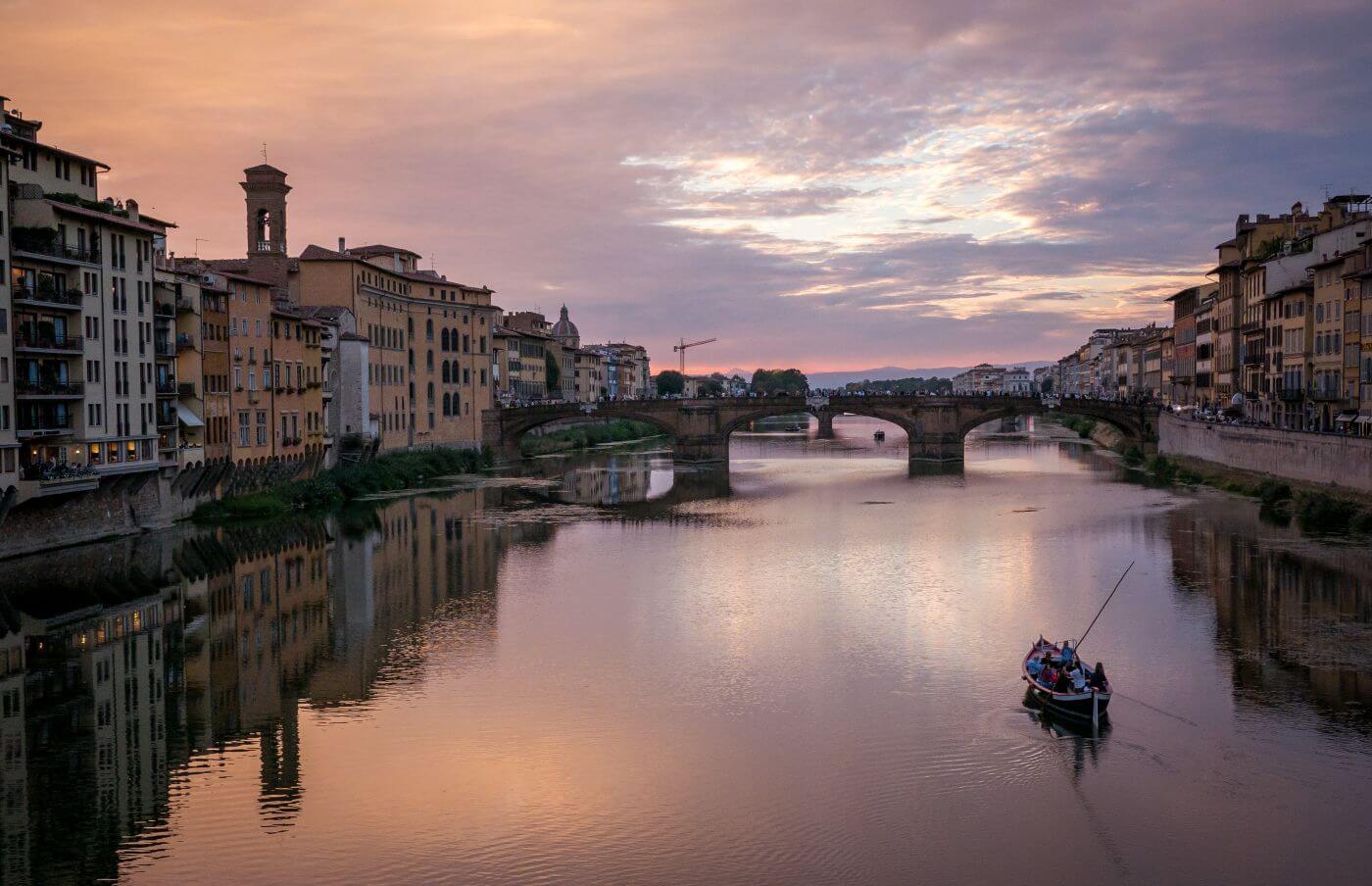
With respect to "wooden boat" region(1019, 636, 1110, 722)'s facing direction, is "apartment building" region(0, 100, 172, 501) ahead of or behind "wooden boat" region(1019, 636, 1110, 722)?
ahead

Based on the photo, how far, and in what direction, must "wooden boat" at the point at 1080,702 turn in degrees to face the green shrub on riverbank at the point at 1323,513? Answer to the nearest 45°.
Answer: approximately 45° to its right

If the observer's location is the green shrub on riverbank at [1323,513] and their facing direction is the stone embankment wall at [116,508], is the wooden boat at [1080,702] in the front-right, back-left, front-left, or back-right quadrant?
front-left

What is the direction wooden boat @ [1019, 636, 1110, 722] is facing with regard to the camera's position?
facing away from the viewer and to the left of the viewer

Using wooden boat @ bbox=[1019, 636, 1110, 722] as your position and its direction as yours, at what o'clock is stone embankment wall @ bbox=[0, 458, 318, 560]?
The stone embankment wall is roughly at 11 o'clock from the wooden boat.

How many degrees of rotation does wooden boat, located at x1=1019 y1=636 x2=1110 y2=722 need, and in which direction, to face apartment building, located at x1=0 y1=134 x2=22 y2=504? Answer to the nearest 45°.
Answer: approximately 45° to its left

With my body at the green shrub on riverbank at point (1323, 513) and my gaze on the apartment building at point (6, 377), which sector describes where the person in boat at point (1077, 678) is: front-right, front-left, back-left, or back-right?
front-left
